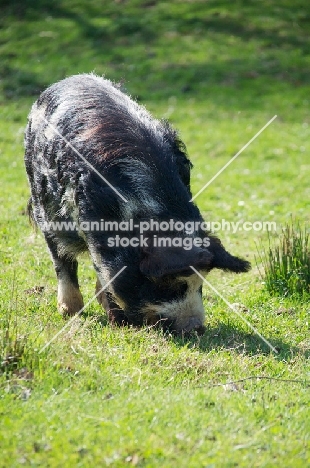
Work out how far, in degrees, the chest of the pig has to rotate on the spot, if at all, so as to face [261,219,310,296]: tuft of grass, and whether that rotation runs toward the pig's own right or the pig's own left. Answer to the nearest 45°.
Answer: approximately 90° to the pig's own left

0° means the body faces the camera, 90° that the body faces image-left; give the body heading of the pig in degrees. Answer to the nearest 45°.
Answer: approximately 315°
